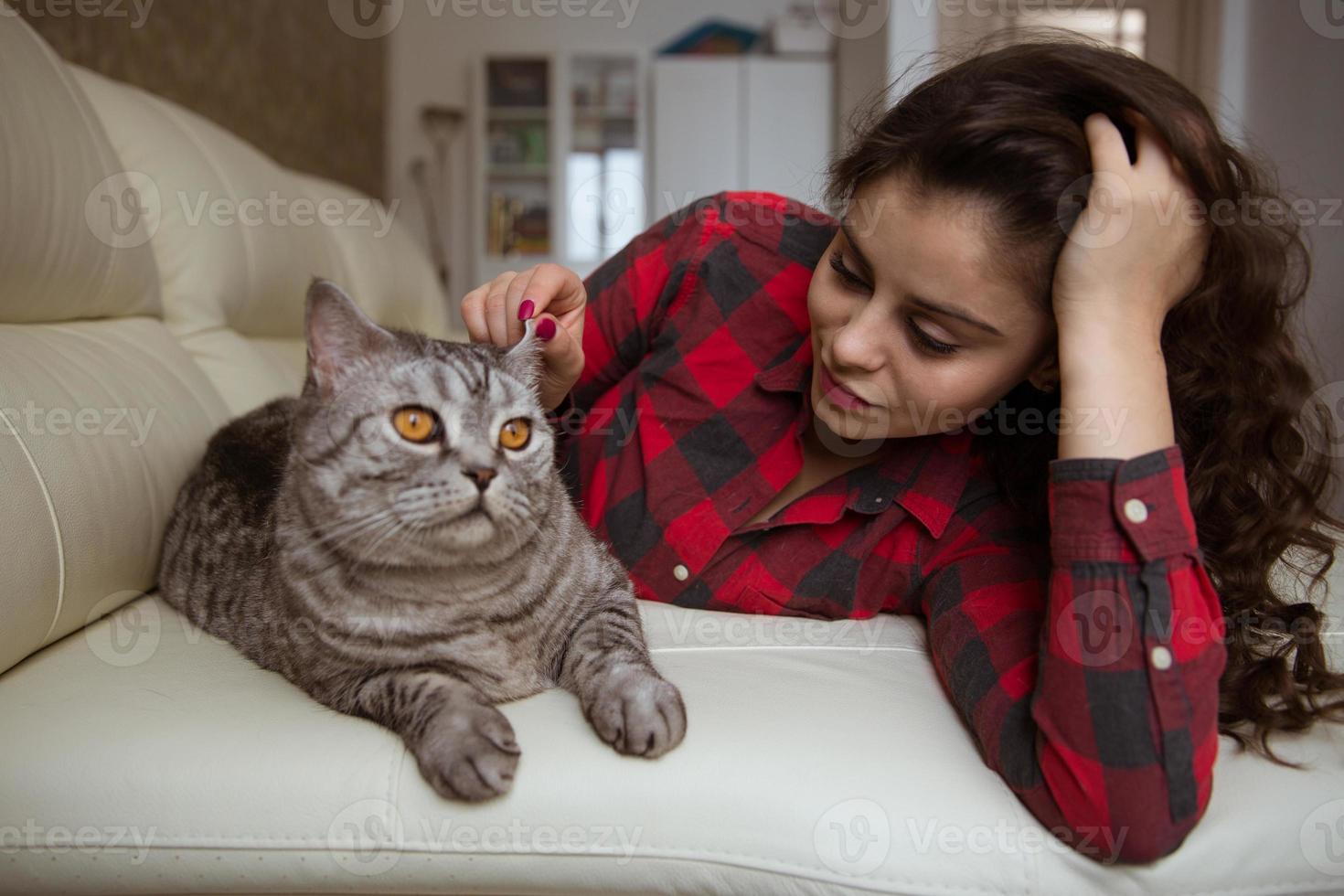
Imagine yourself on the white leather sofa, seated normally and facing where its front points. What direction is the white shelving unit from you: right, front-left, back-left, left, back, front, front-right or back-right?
back-left

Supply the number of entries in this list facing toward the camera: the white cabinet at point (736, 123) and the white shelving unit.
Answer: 2

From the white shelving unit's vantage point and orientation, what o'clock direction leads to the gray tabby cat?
The gray tabby cat is roughly at 12 o'clock from the white shelving unit.

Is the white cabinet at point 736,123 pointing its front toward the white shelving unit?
no

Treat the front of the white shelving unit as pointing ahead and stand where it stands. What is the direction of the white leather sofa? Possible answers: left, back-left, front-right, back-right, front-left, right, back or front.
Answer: front

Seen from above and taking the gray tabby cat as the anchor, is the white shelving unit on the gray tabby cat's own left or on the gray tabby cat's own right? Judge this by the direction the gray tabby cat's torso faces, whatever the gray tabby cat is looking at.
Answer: on the gray tabby cat's own left

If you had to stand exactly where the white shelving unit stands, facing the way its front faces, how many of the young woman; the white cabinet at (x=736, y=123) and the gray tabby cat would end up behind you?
0

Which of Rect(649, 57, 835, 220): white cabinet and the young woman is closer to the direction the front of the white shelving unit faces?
the young woman

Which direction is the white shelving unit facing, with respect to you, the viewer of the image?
facing the viewer

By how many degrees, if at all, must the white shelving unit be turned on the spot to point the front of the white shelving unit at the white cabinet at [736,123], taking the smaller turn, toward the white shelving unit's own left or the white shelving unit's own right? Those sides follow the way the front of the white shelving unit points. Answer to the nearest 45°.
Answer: approximately 45° to the white shelving unit's own left

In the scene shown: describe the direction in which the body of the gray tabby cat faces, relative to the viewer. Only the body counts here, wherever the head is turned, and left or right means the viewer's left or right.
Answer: facing the viewer and to the right of the viewer

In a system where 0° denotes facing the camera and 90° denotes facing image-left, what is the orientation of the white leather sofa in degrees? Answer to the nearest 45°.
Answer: approximately 315°

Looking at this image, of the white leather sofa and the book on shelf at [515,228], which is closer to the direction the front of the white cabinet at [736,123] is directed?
the white leather sofa

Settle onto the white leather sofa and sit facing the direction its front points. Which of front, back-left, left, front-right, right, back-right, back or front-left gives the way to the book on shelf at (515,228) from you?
back-left

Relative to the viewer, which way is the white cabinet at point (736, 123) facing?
toward the camera

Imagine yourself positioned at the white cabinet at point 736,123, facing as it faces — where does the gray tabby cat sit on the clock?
The gray tabby cat is roughly at 12 o'clock from the white cabinet.
